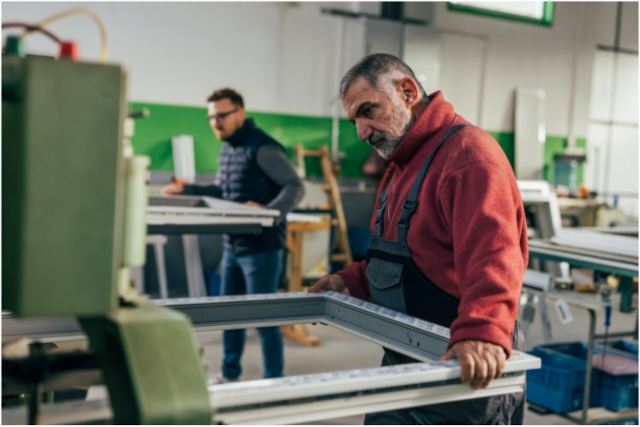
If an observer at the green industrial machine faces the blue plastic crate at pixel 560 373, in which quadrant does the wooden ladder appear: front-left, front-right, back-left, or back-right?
front-left

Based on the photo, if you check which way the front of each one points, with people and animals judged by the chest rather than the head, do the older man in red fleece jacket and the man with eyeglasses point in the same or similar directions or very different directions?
same or similar directions

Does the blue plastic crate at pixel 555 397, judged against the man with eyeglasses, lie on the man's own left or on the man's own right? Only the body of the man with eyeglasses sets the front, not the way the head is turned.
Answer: on the man's own left

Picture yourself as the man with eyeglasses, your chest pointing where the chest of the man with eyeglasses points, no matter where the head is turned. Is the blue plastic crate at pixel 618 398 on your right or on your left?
on your left

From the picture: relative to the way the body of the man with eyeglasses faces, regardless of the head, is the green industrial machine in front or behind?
in front

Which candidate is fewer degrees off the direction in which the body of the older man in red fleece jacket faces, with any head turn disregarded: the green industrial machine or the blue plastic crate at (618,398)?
the green industrial machine

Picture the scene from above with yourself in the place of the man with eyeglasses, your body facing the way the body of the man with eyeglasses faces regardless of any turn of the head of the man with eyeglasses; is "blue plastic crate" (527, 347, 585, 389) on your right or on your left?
on your left

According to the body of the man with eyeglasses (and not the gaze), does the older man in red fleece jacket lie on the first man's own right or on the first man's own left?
on the first man's own left

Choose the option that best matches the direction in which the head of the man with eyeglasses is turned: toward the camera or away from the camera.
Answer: toward the camera

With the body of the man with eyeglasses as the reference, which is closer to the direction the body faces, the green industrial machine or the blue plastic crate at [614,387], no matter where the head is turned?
the green industrial machine

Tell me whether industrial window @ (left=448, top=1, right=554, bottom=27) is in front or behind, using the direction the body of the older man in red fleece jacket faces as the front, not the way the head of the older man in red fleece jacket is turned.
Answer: behind

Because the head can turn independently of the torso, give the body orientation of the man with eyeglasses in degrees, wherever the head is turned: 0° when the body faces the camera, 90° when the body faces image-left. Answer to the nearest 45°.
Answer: approximately 45°

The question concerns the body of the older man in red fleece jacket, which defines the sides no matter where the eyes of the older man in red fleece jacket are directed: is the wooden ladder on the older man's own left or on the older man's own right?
on the older man's own right
